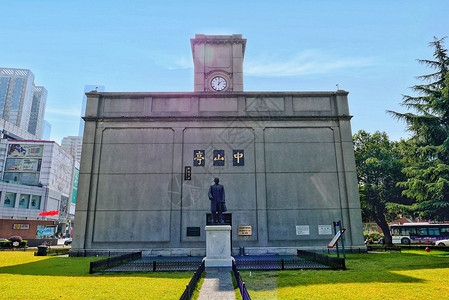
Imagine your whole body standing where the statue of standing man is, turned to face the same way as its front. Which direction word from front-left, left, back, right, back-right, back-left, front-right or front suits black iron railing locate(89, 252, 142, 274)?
right

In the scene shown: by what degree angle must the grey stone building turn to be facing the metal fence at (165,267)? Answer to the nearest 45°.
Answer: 0° — it already faces it

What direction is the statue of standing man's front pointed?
toward the camera

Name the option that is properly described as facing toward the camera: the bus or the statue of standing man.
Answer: the statue of standing man

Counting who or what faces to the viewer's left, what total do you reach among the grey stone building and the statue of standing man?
0

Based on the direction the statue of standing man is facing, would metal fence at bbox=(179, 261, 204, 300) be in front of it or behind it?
in front

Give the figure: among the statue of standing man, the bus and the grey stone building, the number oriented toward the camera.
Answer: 2

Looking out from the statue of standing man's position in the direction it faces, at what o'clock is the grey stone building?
The grey stone building is roughly at 6 o'clock from the statue of standing man.

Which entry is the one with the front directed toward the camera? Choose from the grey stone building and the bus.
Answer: the grey stone building

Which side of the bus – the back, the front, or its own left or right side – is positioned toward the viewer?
left

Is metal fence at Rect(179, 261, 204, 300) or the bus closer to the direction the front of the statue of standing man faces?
the metal fence
